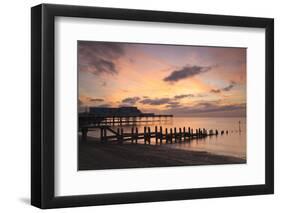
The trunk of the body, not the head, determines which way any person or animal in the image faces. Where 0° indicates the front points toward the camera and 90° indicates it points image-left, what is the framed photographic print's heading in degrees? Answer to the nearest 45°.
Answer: approximately 315°
